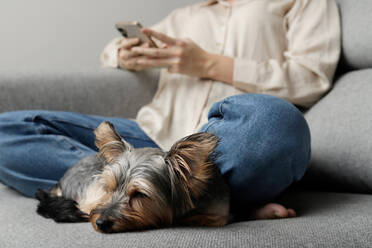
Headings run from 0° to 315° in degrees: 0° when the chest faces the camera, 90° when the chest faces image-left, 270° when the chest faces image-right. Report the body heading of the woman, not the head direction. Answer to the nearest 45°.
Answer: approximately 45°

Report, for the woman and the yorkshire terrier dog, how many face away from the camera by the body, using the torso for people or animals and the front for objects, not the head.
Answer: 0
